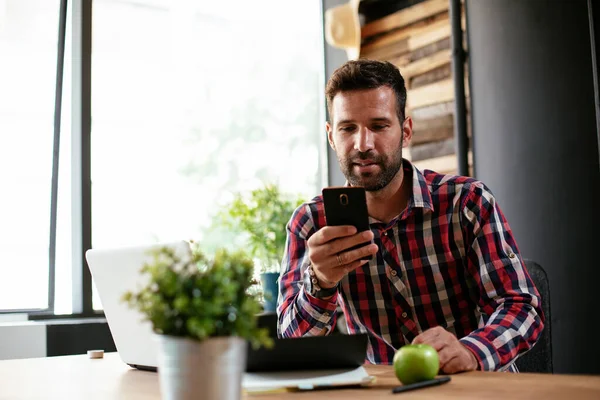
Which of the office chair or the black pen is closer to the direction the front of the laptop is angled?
the office chair

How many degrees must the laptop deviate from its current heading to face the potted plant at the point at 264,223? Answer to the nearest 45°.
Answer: approximately 45° to its left

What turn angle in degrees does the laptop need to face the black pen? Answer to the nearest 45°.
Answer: approximately 90° to its right

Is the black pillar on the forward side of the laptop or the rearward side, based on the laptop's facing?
on the forward side

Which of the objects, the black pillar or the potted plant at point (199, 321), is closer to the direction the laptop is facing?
the black pillar

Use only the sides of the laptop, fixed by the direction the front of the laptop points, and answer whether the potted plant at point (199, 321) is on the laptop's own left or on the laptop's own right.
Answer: on the laptop's own right

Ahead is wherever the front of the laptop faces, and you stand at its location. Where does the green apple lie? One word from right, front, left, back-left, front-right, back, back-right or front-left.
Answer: right

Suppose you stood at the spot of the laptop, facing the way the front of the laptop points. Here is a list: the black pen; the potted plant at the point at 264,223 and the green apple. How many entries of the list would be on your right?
2

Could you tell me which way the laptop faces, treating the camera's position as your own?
facing away from the viewer and to the right of the viewer

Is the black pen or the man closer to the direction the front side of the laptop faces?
the man

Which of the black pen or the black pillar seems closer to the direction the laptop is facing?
the black pillar

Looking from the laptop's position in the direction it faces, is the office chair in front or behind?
in front

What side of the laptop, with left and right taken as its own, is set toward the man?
front
